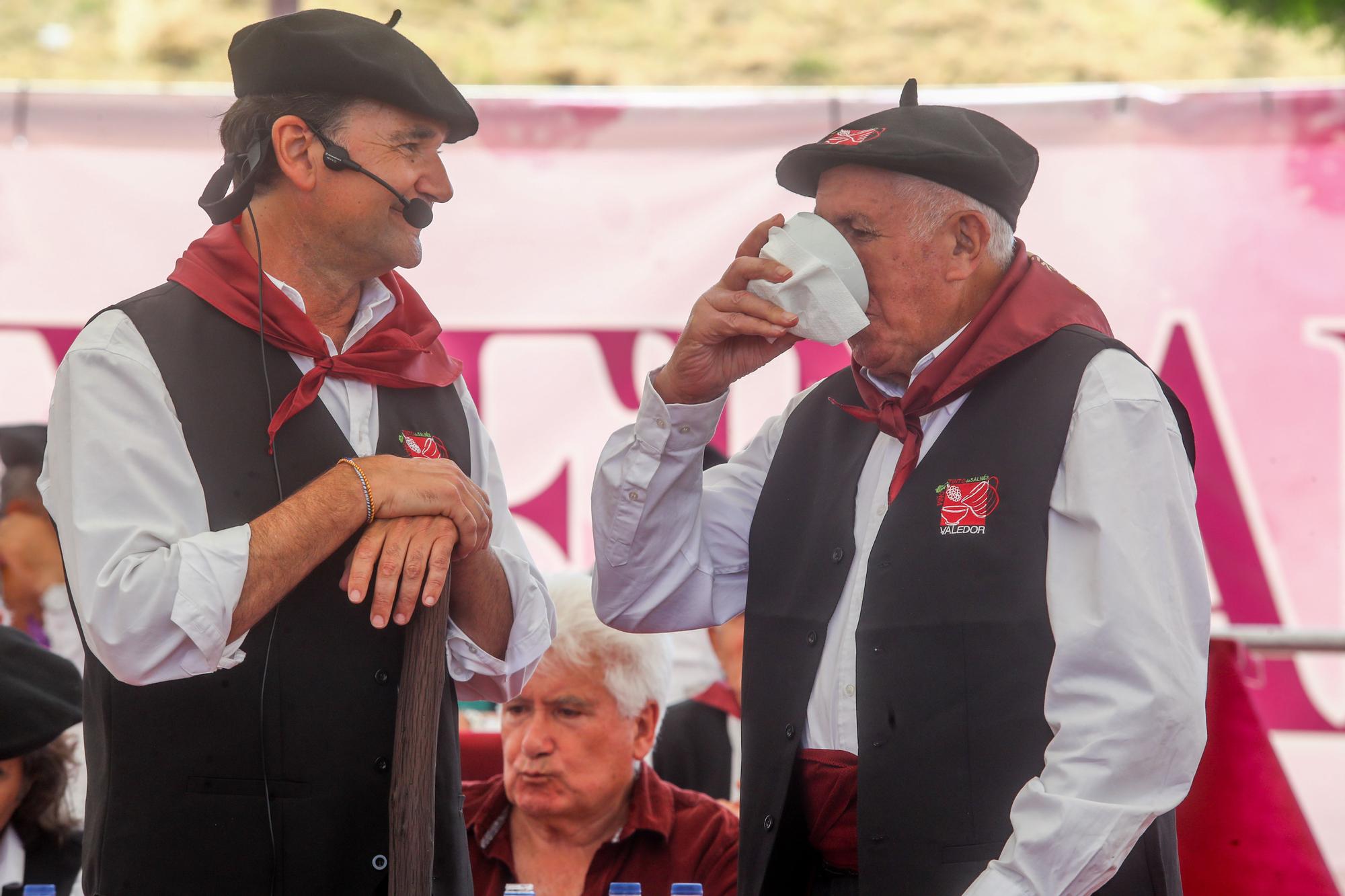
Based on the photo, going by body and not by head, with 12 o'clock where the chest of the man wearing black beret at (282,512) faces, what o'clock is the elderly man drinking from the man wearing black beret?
The elderly man drinking is roughly at 11 o'clock from the man wearing black beret.

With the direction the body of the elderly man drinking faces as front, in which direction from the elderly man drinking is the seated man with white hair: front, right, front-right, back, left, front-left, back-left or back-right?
right

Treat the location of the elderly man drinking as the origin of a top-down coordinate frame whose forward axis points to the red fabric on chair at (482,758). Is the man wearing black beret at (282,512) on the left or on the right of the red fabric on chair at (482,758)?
left

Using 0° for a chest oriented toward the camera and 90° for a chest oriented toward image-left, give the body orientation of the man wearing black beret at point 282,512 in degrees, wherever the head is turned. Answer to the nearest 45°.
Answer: approximately 315°

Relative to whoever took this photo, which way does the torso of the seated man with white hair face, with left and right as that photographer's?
facing the viewer and to the left of the viewer

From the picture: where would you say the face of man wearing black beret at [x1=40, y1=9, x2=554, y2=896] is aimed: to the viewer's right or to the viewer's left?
to the viewer's right

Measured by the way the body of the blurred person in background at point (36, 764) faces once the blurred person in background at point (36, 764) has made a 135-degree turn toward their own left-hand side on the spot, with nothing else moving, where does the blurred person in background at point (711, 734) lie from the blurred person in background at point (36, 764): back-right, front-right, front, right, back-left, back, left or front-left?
front

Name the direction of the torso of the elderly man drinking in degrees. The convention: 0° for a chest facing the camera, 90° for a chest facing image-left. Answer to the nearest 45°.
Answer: approximately 45°

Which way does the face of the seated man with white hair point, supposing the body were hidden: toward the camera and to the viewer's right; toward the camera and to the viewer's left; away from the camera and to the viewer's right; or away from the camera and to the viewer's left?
toward the camera and to the viewer's left

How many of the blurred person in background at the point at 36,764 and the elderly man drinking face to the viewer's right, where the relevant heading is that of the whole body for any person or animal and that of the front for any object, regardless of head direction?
0
